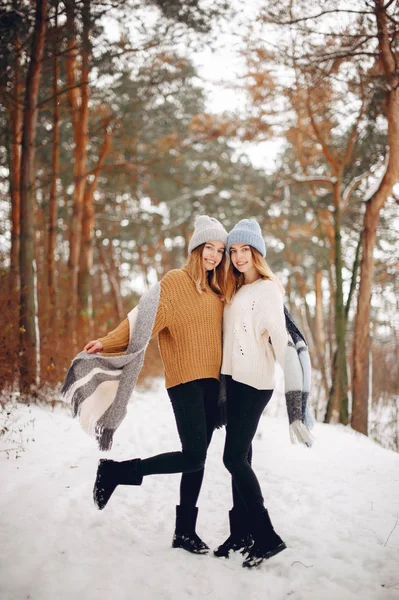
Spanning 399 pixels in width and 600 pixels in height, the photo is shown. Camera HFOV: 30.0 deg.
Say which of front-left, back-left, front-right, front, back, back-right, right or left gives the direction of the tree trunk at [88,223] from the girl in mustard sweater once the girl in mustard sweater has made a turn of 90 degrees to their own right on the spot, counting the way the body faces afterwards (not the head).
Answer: back-right

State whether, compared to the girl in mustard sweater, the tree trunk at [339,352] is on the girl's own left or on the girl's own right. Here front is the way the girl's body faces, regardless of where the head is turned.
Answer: on the girl's own left

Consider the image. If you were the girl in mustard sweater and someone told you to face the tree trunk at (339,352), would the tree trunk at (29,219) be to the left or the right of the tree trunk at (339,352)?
left

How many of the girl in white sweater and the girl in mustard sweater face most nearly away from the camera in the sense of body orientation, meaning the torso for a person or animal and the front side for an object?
0

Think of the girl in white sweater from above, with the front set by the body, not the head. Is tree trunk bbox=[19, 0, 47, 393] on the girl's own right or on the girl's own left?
on the girl's own right

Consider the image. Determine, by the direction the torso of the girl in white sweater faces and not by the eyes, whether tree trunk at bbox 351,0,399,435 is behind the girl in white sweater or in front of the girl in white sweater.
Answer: behind

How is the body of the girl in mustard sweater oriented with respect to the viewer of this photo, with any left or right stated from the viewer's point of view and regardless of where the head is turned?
facing the viewer and to the right of the viewer

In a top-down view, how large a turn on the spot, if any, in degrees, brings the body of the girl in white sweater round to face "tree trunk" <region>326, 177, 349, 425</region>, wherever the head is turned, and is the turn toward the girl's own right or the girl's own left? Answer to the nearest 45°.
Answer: approximately 135° to the girl's own right

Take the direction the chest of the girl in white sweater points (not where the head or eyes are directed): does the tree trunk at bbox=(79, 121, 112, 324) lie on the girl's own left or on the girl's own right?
on the girl's own right

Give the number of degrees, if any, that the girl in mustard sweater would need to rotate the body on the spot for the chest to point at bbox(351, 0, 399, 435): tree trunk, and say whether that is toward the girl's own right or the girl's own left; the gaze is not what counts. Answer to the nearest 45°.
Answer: approximately 90° to the girl's own left

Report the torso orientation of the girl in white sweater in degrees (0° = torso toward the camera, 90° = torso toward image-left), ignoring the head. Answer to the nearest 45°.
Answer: approximately 45°

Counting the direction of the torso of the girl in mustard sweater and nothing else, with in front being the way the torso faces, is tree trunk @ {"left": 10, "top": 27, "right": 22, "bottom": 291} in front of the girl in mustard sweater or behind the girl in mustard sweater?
behind

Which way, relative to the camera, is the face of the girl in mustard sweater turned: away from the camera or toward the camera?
toward the camera
